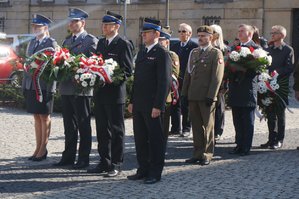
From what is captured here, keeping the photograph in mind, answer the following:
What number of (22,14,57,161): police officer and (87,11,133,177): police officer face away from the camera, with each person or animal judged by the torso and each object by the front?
0

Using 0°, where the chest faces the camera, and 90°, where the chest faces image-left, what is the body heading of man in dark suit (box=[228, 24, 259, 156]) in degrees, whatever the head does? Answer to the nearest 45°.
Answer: approximately 45°

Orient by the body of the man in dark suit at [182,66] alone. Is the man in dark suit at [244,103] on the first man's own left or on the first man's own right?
on the first man's own left

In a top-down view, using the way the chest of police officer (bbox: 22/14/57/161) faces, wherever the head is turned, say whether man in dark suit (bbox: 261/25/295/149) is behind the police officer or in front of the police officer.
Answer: behind

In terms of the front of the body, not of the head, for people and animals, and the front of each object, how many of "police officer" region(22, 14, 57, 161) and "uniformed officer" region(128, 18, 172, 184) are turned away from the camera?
0

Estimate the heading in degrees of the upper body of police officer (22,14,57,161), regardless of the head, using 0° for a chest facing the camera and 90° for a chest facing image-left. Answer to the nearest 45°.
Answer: approximately 45°
